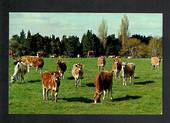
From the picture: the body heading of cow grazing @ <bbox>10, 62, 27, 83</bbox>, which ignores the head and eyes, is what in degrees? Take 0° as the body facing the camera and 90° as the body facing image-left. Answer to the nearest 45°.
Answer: approximately 45°

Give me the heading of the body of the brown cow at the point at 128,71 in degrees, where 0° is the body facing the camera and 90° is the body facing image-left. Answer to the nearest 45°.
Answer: approximately 45°

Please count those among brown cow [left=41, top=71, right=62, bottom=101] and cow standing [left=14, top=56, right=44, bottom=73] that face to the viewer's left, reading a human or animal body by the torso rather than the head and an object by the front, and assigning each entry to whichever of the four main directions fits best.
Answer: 1

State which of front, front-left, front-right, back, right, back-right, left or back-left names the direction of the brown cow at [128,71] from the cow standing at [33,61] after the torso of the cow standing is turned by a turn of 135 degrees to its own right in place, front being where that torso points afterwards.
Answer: front-right

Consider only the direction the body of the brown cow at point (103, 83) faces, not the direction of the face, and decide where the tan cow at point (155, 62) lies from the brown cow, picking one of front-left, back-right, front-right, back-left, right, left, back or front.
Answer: back-left

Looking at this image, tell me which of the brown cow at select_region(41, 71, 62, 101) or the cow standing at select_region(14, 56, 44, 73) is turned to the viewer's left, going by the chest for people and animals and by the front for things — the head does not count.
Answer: the cow standing

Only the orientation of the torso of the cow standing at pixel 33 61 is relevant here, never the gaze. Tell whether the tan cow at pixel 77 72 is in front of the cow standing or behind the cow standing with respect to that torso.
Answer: behind

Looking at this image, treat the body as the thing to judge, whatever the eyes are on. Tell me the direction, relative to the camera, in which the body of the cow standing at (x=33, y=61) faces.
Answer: to the viewer's left

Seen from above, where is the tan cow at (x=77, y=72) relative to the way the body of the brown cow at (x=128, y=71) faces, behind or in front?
in front

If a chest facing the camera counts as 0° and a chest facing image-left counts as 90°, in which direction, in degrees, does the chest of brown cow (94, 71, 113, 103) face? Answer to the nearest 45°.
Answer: approximately 45°

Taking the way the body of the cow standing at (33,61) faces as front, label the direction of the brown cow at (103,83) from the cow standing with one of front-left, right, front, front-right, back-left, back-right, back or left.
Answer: back
